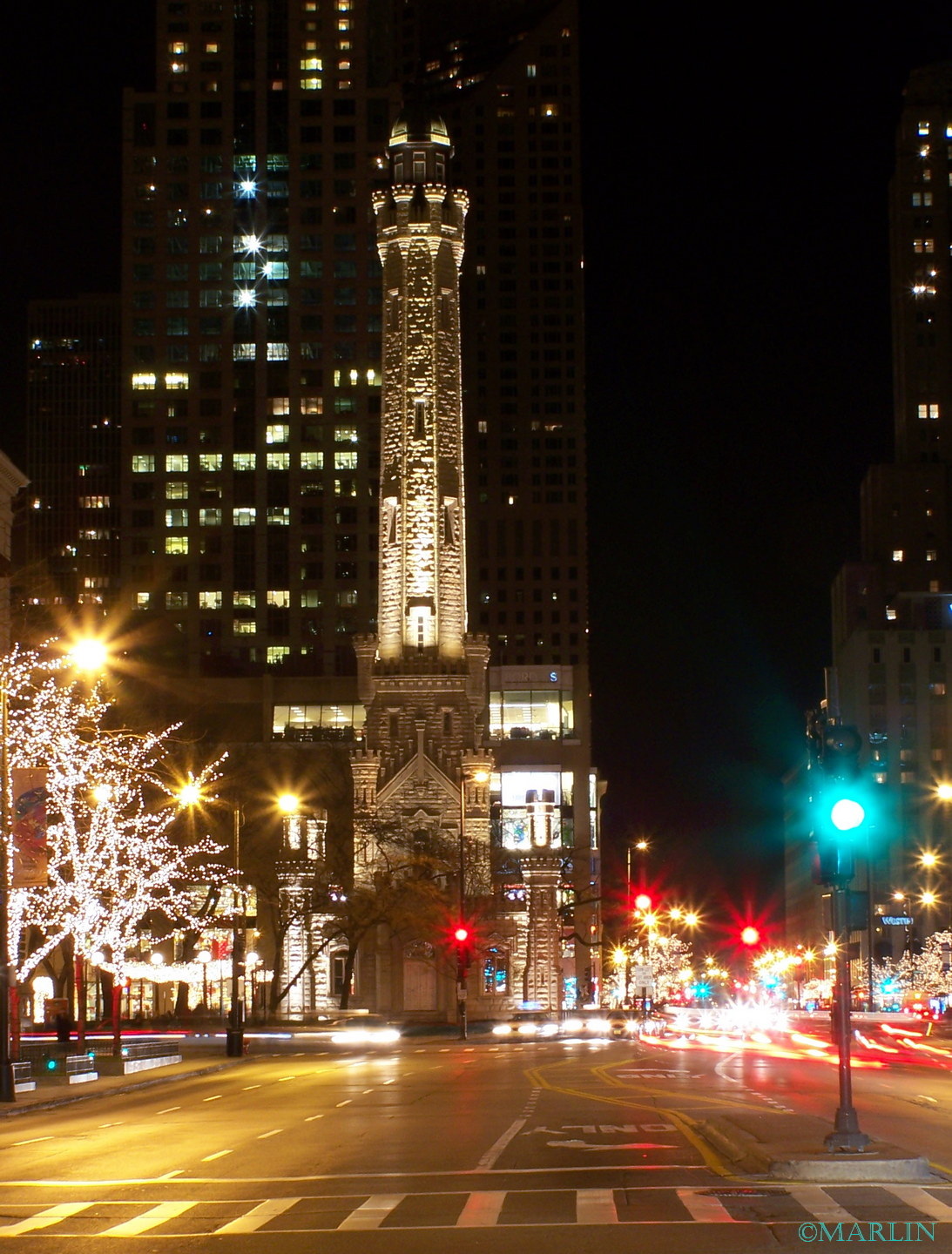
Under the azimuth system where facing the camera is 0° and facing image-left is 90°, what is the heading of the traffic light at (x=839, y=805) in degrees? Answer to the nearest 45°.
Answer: approximately 315°

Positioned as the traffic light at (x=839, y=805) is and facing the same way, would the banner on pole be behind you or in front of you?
behind
